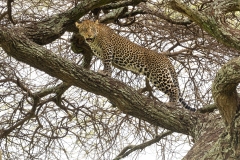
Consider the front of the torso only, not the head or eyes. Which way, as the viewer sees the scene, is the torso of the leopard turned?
to the viewer's left
